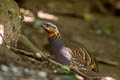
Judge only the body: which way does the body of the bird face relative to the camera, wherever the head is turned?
to the viewer's left
